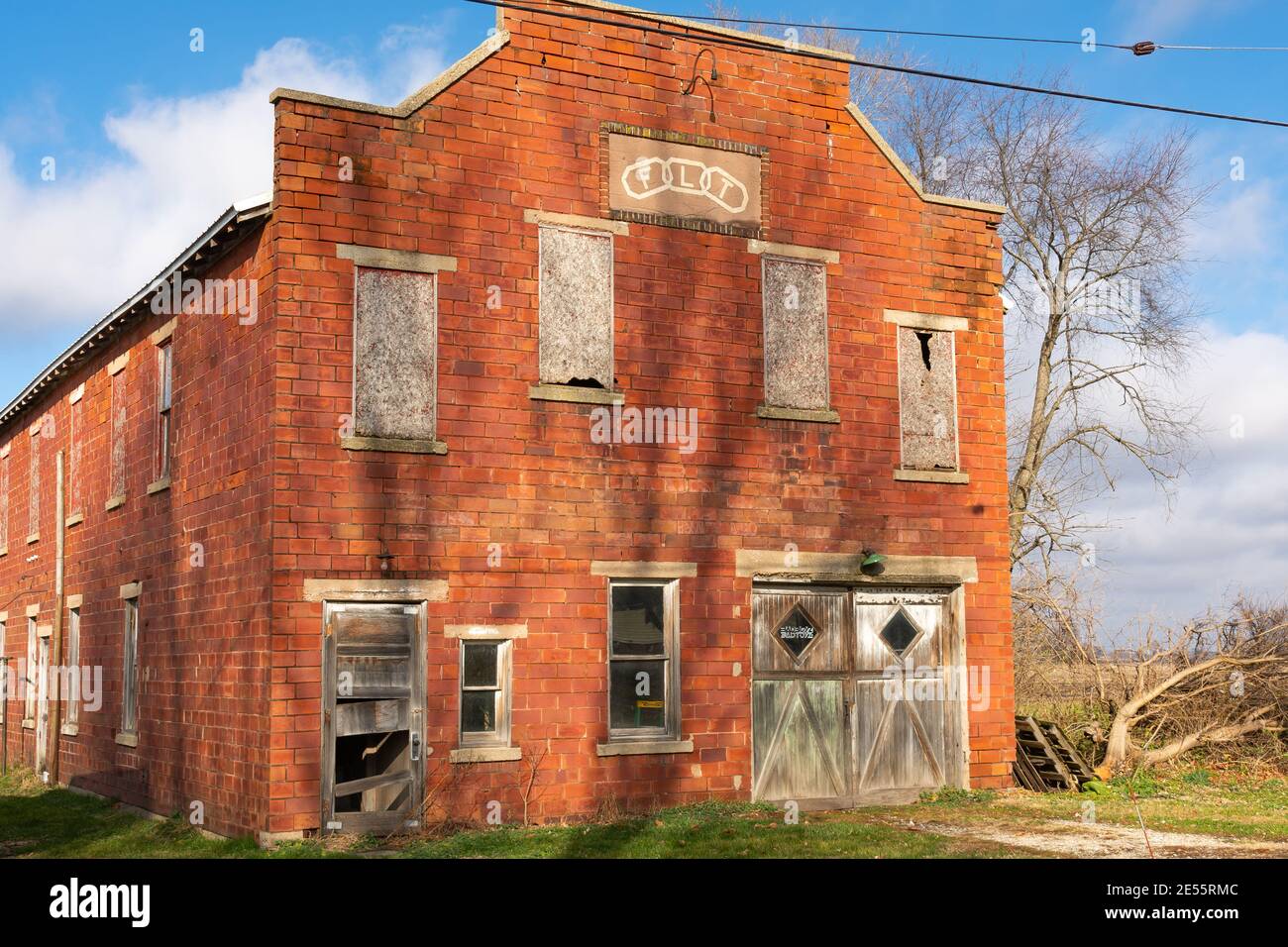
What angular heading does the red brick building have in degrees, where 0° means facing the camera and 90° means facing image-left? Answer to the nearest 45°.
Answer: approximately 315°

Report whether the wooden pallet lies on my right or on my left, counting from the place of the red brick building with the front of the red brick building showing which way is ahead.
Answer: on my left
